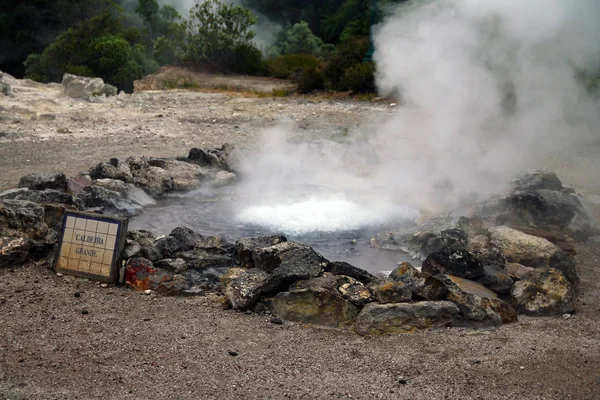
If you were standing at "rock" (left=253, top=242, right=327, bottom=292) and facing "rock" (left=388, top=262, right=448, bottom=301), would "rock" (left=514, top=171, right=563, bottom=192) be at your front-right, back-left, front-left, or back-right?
front-left

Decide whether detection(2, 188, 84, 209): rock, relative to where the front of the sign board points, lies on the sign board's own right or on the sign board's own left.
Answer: on the sign board's own right

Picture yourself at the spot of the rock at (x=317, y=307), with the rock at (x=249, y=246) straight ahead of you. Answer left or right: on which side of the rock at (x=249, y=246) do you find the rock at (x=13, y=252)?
left

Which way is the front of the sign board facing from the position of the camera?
facing the viewer and to the left of the viewer

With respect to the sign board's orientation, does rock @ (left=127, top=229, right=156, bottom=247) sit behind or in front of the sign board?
behind

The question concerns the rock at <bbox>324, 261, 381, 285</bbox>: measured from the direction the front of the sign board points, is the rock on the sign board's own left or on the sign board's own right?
on the sign board's own left

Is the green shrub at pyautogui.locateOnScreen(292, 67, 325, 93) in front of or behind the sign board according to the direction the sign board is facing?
behind

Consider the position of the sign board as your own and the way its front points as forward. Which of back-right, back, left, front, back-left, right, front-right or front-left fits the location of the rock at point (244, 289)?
left

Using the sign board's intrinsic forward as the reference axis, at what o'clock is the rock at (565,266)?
The rock is roughly at 8 o'clock from the sign board.

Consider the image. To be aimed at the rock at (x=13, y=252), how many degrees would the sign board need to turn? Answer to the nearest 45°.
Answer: approximately 90° to its right

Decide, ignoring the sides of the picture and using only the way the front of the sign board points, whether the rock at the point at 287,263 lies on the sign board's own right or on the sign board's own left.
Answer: on the sign board's own left

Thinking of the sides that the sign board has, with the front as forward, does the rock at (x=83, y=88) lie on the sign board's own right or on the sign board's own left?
on the sign board's own right

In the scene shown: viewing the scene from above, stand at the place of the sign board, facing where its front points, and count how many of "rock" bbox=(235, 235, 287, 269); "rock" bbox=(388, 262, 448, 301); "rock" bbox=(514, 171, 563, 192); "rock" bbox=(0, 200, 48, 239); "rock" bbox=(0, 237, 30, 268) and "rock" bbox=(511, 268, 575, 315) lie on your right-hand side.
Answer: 2

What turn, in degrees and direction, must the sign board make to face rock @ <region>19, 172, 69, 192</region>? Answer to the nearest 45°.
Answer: approximately 135° to its right
